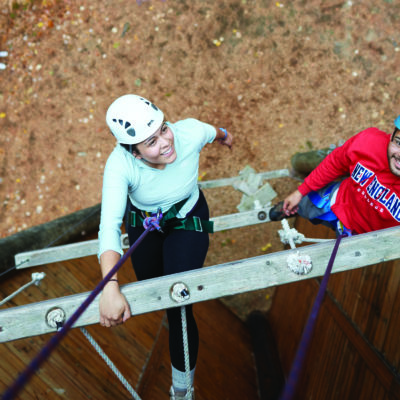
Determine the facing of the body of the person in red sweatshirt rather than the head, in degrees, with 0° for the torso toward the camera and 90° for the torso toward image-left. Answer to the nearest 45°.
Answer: approximately 0°

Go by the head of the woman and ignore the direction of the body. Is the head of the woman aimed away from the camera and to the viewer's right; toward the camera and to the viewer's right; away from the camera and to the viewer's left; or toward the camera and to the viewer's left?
toward the camera and to the viewer's right

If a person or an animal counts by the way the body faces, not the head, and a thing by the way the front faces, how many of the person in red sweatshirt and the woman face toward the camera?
2

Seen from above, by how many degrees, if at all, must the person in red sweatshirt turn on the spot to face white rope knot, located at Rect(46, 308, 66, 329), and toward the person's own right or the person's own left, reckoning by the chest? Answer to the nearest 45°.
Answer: approximately 45° to the person's own right

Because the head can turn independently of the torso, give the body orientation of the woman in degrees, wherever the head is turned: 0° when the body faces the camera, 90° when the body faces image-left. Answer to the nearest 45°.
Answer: approximately 0°
